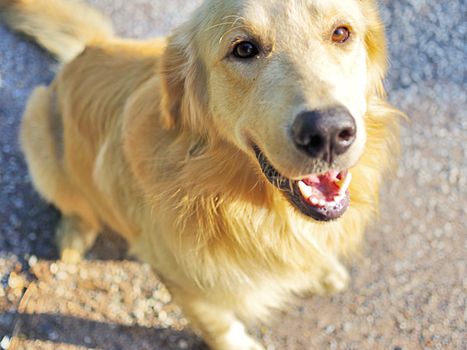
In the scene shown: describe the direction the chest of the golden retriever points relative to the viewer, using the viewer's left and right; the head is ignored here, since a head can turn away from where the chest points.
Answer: facing the viewer and to the right of the viewer
